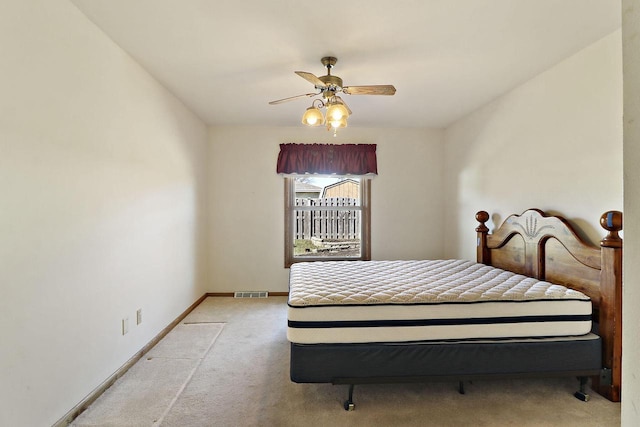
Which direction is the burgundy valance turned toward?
toward the camera

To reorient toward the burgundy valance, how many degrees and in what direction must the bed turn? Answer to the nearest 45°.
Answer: approximately 45° to its right

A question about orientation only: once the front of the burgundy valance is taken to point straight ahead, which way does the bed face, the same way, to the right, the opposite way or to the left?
to the right

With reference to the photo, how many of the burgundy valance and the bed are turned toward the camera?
1

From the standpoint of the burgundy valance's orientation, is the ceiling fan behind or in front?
in front

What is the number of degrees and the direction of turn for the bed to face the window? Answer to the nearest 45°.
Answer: approximately 45° to its right

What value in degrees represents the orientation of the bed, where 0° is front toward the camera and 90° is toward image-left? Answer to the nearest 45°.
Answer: approximately 90°
